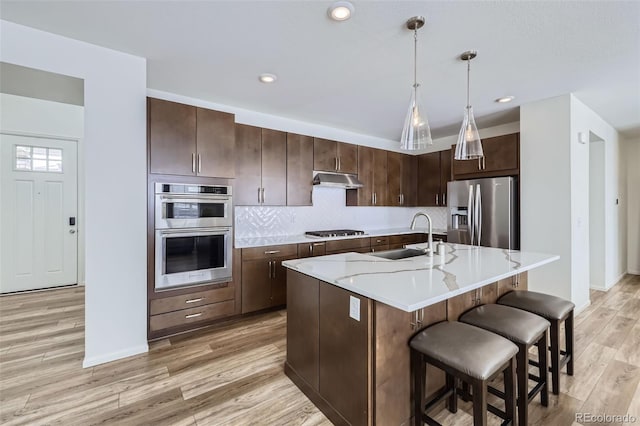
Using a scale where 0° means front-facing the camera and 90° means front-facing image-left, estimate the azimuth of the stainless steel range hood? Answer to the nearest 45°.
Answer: approximately 315°

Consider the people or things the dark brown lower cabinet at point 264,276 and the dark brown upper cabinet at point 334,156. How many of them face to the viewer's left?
0

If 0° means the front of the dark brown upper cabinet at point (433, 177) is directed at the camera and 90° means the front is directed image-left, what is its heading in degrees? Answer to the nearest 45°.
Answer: approximately 45°

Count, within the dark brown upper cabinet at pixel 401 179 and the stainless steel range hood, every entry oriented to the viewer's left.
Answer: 0

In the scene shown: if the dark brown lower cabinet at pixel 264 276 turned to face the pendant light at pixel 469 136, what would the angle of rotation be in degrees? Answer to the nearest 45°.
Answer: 0° — it already faces it

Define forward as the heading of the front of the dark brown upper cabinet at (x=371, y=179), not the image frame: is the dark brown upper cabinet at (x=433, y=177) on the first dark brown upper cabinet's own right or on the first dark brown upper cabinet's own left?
on the first dark brown upper cabinet's own left

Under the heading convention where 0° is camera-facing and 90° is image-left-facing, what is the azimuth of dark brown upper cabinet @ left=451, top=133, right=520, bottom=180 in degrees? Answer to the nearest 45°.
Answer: approximately 45°

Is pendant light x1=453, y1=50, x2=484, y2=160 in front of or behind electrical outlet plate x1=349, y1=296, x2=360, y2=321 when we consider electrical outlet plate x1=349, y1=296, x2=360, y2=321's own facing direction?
behind

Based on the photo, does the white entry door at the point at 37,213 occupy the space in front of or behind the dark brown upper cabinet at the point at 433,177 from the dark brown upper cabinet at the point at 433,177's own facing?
in front

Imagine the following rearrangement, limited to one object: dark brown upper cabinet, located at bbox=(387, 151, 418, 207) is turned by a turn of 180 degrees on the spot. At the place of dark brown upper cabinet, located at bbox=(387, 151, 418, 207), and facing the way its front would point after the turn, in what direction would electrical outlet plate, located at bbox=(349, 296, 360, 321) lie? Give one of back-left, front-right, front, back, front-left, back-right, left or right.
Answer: back-left

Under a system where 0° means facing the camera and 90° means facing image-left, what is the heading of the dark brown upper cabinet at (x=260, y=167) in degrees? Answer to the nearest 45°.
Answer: approximately 315°

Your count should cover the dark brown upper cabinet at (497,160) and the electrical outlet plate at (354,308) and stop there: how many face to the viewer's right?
0
